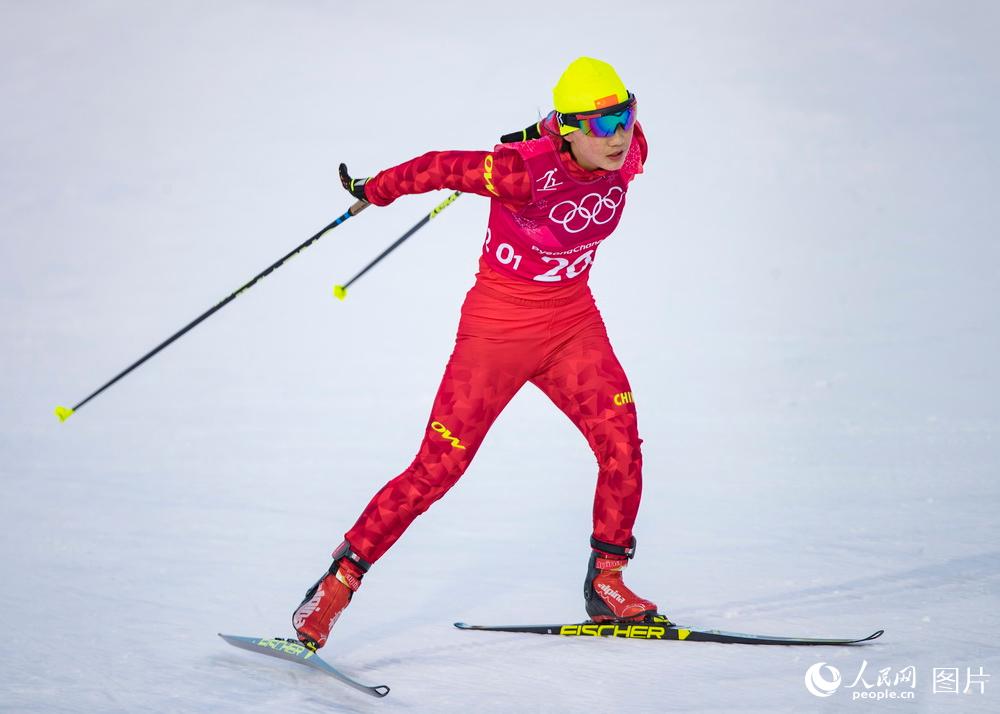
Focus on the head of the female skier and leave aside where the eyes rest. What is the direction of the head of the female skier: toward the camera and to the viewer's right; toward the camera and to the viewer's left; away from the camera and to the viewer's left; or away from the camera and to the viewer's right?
toward the camera and to the viewer's right

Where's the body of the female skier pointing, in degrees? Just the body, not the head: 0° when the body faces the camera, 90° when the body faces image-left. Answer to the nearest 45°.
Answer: approximately 315°
